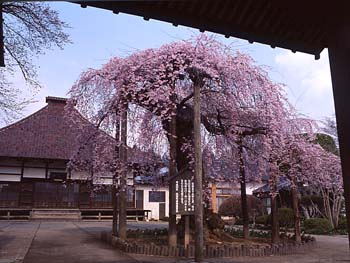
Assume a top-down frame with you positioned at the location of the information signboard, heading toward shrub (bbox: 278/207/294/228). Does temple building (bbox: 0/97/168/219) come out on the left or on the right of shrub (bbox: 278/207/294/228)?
left

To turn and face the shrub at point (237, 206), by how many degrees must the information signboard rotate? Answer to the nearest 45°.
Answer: approximately 180°

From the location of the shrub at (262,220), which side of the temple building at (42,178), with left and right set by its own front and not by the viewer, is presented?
left

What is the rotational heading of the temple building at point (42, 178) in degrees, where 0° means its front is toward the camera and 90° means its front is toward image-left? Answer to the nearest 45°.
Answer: approximately 0°

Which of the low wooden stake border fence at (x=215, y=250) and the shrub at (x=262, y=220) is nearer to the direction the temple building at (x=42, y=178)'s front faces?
the low wooden stake border fence

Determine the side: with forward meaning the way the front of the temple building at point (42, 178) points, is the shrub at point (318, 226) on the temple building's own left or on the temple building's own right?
on the temple building's own left

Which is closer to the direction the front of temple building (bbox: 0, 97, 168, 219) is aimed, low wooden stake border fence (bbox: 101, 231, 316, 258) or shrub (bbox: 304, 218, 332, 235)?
the low wooden stake border fence

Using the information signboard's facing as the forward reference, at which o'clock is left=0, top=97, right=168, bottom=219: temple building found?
The temple building is roughly at 5 o'clock from the information signboard.

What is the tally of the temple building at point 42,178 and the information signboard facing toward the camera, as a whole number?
2

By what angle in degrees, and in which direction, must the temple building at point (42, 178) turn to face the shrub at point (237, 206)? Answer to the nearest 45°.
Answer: approximately 90° to its left

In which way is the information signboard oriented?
toward the camera
